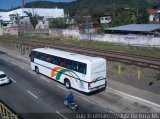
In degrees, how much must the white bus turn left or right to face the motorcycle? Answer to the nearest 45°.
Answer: approximately 135° to its left

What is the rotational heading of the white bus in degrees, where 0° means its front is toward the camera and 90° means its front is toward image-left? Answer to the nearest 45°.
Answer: approximately 135°
